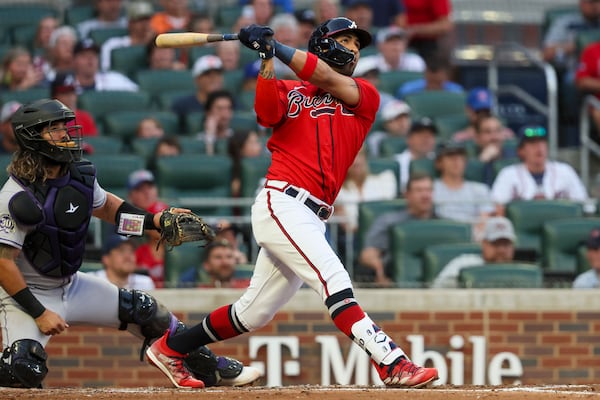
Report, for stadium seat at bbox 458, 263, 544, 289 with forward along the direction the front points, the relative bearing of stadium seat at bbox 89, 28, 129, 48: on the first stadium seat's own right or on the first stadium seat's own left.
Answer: on the first stadium seat's own right

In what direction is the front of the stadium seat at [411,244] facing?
toward the camera

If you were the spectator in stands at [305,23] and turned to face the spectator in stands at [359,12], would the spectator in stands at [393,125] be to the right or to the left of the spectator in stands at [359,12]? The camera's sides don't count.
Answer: right

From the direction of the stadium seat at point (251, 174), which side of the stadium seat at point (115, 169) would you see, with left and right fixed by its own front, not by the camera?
left

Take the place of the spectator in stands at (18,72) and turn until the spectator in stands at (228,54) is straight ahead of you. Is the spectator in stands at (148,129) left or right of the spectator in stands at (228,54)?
right

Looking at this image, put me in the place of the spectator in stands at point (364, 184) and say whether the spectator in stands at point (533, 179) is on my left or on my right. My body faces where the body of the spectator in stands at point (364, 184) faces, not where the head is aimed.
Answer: on my left

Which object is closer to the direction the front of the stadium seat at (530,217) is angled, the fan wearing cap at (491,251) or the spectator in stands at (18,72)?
the fan wearing cap

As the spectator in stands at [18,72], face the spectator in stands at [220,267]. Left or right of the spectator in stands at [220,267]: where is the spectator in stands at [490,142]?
left

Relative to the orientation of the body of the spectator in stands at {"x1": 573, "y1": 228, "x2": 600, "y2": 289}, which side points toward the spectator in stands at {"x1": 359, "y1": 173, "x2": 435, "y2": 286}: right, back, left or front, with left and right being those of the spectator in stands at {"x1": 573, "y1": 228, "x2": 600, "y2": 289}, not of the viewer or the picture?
right

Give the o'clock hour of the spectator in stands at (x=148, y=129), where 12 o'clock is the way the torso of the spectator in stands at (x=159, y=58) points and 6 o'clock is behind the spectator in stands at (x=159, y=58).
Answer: the spectator in stands at (x=148, y=129) is roughly at 12 o'clock from the spectator in stands at (x=159, y=58).

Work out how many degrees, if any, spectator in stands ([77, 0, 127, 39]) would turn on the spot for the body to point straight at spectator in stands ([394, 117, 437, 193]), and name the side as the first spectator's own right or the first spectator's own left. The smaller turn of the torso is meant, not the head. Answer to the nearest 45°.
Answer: approximately 45° to the first spectator's own left
